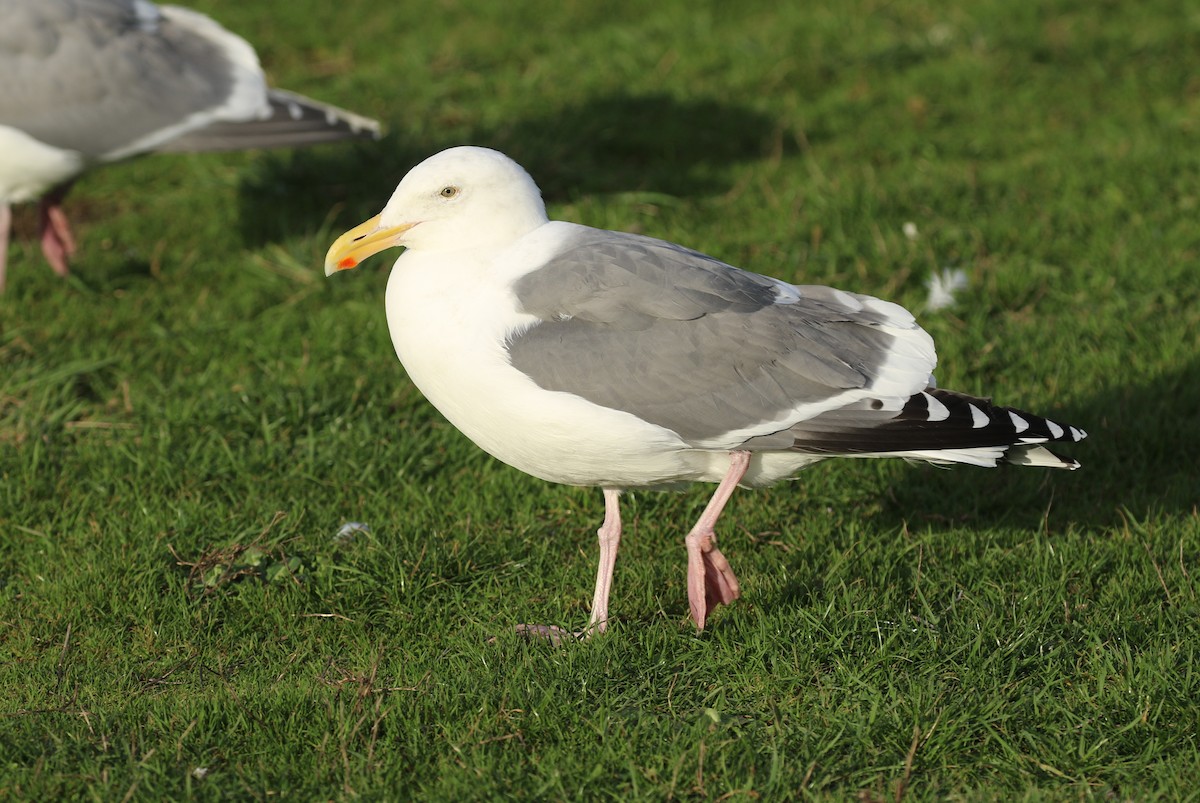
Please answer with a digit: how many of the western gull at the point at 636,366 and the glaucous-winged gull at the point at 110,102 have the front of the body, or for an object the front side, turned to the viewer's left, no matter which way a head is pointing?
2

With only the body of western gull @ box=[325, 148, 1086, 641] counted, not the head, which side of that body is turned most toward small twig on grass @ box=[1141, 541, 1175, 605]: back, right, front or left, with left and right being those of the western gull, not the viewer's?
back

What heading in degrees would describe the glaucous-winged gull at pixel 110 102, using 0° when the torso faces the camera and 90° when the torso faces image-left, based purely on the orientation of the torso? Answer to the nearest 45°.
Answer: approximately 90°

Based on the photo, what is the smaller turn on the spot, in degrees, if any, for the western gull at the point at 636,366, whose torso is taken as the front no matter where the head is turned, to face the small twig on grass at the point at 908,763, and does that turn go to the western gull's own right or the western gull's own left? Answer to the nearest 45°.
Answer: approximately 135° to the western gull's own left

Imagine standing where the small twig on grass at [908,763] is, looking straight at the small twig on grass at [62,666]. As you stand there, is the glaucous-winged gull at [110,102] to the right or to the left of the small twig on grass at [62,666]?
right

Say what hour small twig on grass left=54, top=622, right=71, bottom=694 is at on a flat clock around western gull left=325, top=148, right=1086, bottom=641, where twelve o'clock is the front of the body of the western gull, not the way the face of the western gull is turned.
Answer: The small twig on grass is roughly at 11 o'clock from the western gull.

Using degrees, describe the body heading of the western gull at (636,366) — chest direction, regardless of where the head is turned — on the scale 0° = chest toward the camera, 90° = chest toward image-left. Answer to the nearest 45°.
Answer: approximately 90°

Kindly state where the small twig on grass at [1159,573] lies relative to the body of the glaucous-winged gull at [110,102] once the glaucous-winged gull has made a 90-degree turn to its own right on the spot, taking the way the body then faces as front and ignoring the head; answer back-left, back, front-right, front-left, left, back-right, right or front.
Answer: back-right

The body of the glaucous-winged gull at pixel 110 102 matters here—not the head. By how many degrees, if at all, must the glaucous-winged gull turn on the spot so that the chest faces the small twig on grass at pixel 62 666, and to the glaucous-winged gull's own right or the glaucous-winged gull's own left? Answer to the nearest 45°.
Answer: approximately 90° to the glaucous-winged gull's own left

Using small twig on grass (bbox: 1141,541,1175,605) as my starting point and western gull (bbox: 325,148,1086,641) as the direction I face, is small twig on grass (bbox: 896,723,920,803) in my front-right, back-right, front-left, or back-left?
front-left

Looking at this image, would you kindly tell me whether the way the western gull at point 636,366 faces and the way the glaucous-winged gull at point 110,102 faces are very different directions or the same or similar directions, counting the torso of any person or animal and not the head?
same or similar directions
